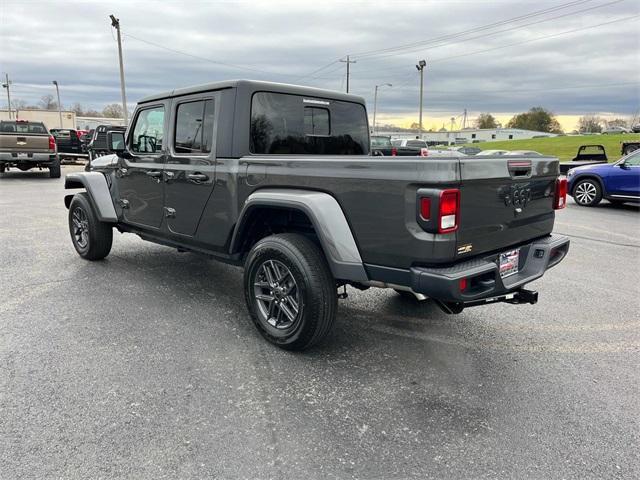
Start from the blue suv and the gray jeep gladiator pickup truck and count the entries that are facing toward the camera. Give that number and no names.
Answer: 0

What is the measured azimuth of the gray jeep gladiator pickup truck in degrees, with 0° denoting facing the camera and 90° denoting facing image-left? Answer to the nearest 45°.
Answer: approximately 135°

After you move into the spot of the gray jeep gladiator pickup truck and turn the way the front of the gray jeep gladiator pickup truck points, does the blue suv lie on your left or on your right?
on your right
